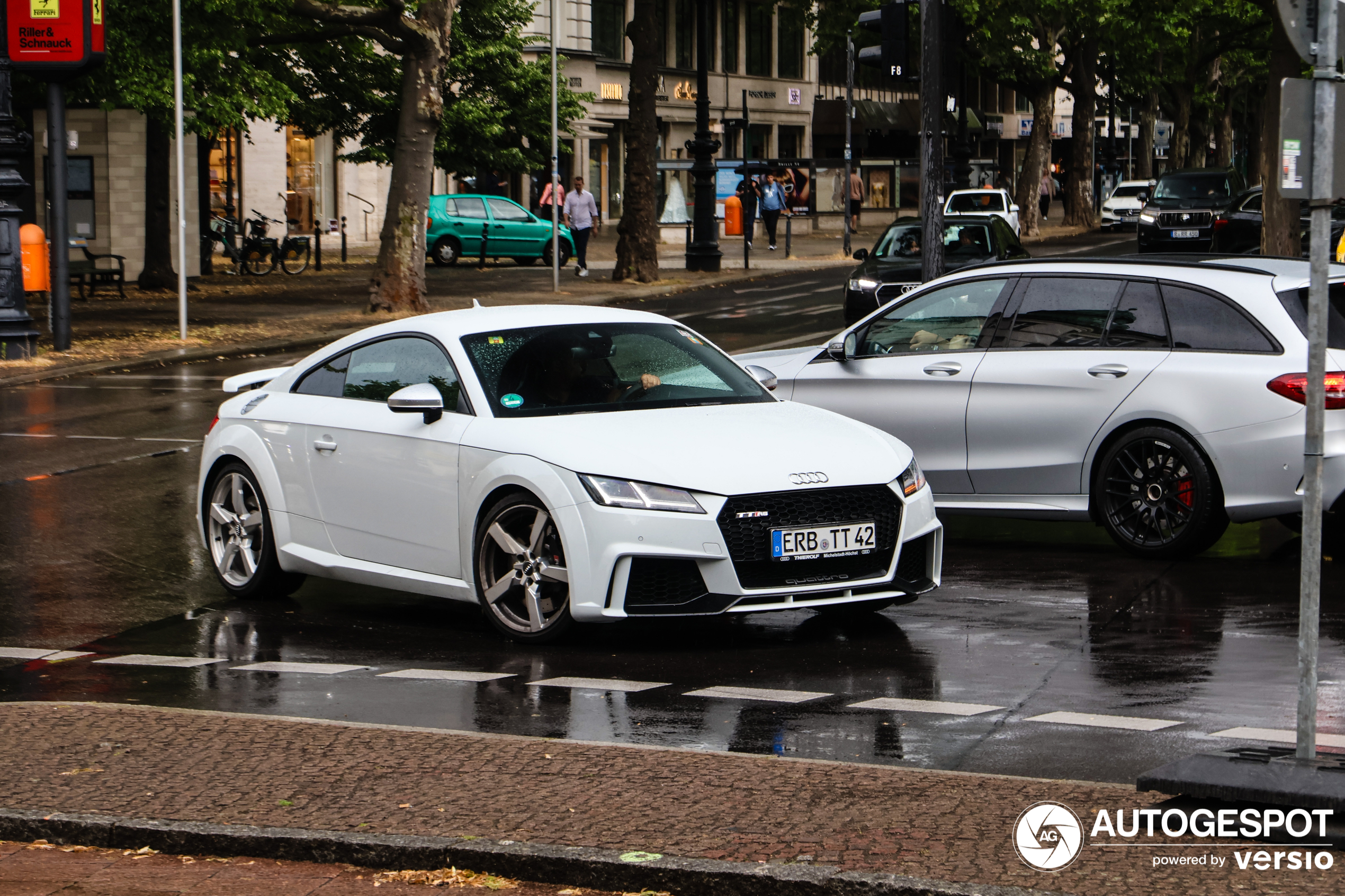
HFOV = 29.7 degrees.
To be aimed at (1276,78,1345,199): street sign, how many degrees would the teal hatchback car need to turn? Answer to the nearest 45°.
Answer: approximately 90° to its right

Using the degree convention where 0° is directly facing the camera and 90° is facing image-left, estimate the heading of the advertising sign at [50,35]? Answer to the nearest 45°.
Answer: approximately 0°

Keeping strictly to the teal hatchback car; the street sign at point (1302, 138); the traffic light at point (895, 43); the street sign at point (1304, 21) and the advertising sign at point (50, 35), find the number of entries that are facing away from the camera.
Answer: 2

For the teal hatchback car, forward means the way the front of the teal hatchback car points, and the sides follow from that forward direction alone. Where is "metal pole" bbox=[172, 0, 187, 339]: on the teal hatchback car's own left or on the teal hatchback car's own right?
on the teal hatchback car's own right

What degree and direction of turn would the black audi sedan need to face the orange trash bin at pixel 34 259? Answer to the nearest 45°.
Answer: approximately 45° to its right

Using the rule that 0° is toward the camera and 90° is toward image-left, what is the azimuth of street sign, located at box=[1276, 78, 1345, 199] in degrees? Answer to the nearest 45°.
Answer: approximately 180°

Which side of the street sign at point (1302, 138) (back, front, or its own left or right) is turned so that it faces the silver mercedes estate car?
front

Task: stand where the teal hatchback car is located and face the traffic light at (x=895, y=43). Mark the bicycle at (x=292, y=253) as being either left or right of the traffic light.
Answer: right

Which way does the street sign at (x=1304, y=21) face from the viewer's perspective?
away from the camera

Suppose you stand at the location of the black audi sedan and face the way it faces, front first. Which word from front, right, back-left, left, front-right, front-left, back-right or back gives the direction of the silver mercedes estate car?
front-left

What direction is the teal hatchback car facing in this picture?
to the viewer's right
